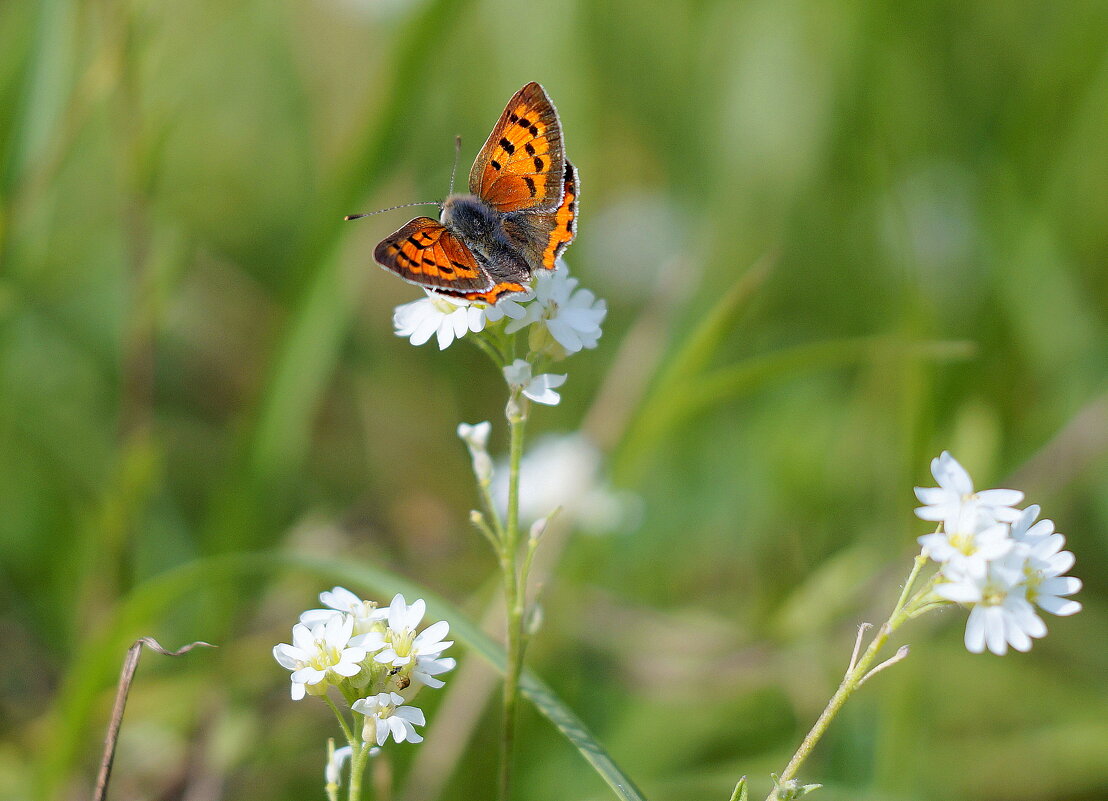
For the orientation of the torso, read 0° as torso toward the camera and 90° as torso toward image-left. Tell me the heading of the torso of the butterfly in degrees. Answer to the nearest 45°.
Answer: approximately 135°
